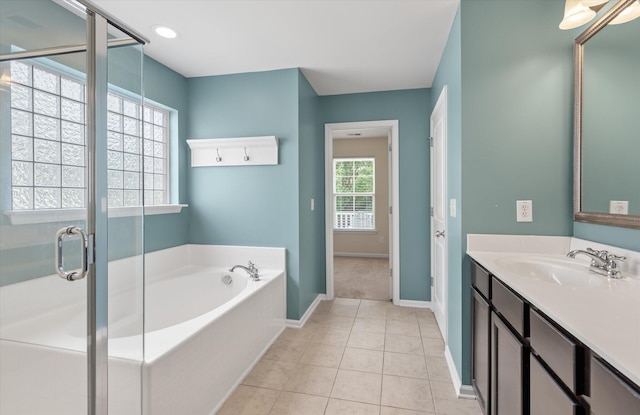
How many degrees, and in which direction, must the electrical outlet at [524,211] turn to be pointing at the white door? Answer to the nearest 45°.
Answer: approximately 135° to its right

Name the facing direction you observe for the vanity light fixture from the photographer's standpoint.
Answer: facing the viewer and to the left of the viewer

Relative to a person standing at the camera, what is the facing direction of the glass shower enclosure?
facing the viewer and to the right of the viewer

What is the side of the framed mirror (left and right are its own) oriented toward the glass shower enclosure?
front

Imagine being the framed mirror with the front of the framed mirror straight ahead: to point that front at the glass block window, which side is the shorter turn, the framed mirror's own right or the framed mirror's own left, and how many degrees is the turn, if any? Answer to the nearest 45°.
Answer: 0° — it already faces it

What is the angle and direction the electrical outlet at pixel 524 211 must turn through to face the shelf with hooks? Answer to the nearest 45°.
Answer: approximately 90° to its right

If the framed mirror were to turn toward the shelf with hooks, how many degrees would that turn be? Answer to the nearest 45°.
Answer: approximately 45° to its right

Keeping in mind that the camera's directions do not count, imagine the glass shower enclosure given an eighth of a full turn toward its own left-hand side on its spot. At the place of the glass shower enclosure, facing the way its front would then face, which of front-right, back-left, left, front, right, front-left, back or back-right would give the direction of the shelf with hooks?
front-left

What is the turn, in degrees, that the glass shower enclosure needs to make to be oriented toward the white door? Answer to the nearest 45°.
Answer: approximately 45° to its left

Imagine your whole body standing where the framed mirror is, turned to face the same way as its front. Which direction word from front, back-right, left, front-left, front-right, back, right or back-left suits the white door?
right

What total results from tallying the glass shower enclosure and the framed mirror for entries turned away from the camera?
0
